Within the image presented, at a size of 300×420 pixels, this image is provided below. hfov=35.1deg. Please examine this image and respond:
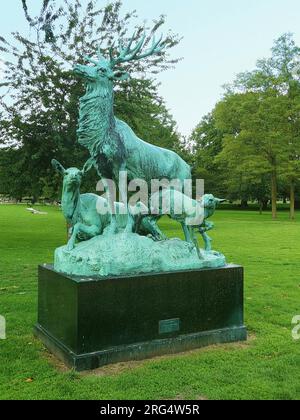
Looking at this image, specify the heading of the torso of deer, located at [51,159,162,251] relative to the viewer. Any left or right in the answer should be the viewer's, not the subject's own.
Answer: facing the viewer and to the left of the viewer

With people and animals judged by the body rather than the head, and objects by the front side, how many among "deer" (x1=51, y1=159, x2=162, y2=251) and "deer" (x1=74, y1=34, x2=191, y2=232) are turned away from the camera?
0

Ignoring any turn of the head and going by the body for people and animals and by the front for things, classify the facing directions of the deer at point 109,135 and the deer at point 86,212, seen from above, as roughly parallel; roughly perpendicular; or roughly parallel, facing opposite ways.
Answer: roughly parallel
